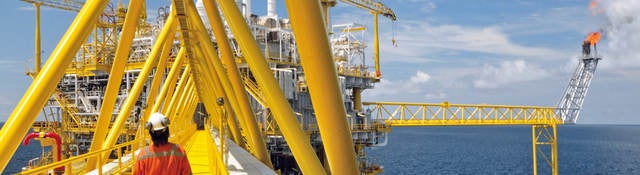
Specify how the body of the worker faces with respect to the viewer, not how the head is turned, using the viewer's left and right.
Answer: facing away from the viewer

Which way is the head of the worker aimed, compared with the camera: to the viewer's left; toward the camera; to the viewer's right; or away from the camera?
away from the camera
